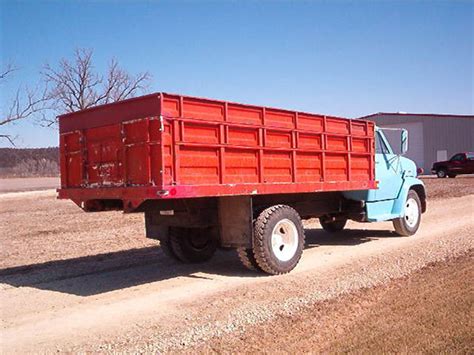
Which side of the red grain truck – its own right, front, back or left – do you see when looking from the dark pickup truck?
front

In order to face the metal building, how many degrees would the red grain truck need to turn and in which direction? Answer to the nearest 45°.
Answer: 0° — it already faces it

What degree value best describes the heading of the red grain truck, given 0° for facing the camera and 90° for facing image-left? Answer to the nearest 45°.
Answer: approximately 225°
